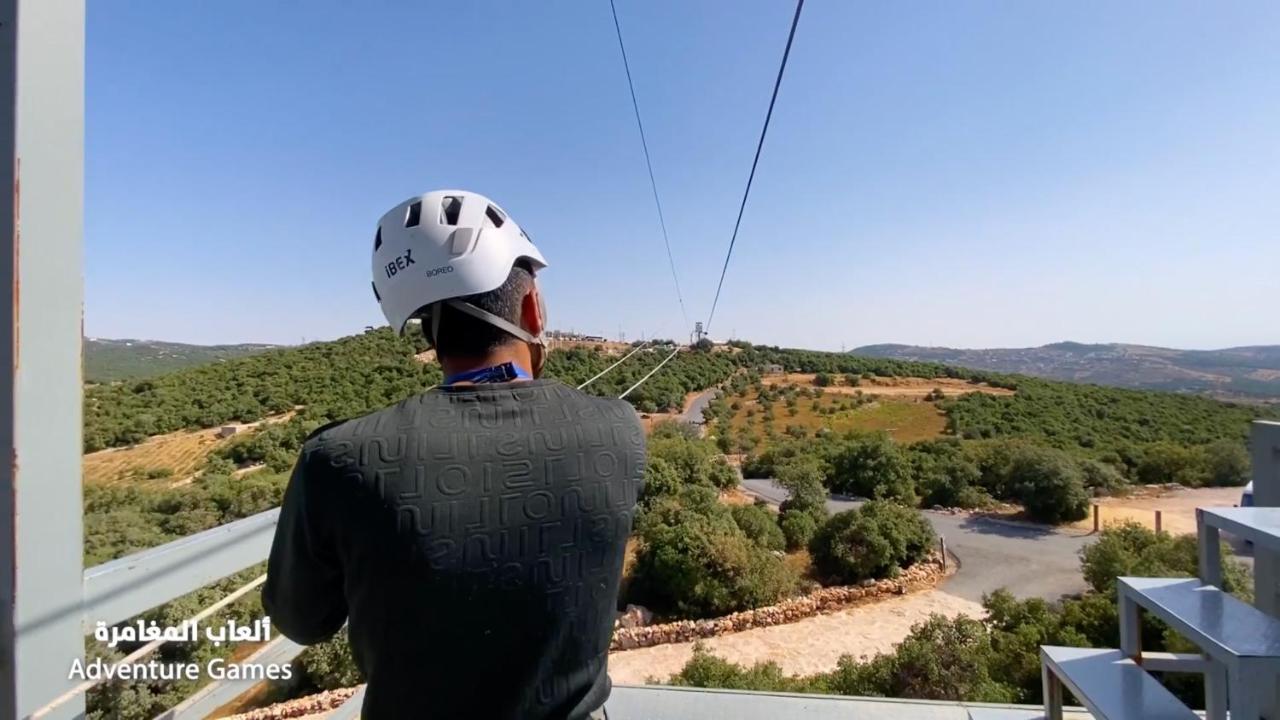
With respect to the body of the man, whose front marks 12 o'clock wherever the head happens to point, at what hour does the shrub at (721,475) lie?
The shrub is roughly at 1 o'clock from the man.

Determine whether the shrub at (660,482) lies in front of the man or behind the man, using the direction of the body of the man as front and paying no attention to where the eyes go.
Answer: in front

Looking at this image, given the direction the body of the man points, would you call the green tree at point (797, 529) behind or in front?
in front

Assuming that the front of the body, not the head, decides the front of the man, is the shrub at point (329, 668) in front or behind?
in front

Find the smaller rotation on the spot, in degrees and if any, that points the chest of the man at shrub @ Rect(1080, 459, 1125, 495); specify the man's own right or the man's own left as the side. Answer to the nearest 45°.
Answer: approximately 45° to the man's own right

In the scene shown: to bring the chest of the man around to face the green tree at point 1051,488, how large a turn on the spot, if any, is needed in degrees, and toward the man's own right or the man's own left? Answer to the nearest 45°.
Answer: approximately 45° to the man's own right

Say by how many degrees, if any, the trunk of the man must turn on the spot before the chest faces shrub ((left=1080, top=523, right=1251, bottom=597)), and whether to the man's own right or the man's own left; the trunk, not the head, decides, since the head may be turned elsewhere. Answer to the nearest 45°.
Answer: approximately 45° to the man's own right

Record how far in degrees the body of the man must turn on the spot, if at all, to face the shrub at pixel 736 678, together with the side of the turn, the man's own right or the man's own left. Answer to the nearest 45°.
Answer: approximately 45° to the man's own right

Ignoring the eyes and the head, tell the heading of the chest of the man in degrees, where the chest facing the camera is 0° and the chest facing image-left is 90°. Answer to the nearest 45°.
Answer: approximately 180°

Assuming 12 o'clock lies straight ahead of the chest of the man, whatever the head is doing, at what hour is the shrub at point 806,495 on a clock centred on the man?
The shrub is roughly at 1 o'clock from the man.

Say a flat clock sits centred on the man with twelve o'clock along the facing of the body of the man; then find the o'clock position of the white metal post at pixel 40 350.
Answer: The white metal post is roughly at 10 o'clock from the man.

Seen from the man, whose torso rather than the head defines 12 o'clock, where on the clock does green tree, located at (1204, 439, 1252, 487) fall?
The green tree is roughly at 2 o'clock from the man.
